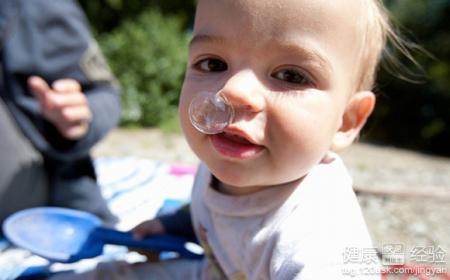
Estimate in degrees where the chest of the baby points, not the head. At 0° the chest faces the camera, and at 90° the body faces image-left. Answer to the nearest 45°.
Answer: approximately 45°

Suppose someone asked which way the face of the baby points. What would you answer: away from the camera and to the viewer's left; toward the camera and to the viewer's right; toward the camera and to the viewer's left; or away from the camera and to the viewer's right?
toward the camera and to the viewer's left

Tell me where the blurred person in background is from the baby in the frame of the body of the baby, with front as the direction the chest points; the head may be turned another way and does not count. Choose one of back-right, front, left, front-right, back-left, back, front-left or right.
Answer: right
